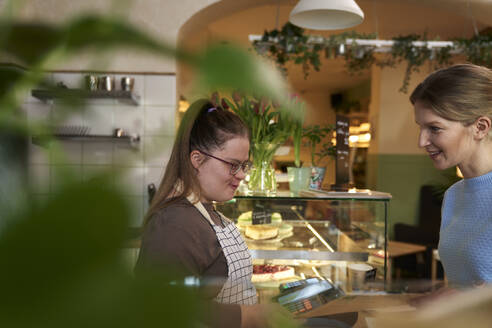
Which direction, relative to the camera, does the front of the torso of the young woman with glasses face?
to the viewer's right

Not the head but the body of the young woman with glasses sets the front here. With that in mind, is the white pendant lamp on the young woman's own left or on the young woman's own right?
on the young woman's own left

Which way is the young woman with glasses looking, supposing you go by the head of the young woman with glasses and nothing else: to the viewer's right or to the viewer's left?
to the viewer's right

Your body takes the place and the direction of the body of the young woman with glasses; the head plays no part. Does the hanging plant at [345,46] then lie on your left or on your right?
on your left
